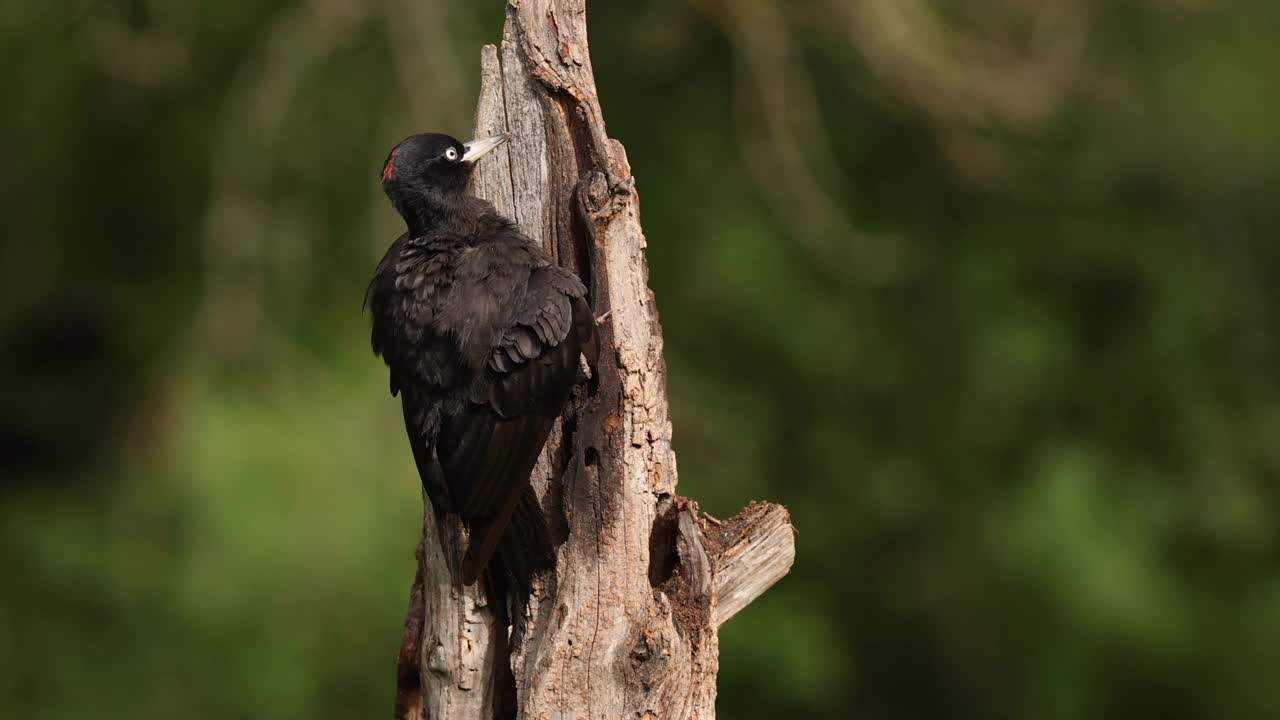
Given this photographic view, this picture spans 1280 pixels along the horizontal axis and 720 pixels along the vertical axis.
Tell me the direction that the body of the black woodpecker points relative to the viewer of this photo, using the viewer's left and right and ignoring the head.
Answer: facing away from the viewer and to the right of the viewer
